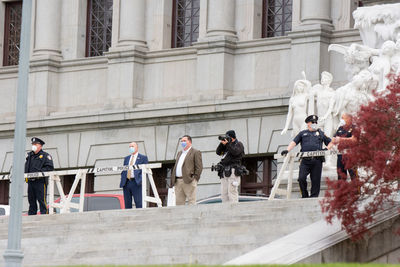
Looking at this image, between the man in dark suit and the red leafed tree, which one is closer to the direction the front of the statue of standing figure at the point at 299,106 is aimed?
the red leafed tree

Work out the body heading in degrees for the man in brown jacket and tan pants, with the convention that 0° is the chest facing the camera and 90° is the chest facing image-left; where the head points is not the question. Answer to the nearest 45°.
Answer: approximately 45°

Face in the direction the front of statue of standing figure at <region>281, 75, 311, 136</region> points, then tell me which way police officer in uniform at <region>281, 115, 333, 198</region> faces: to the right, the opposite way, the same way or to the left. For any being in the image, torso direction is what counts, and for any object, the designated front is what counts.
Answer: the same way

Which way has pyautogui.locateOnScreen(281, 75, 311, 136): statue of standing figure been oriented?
toward the camera

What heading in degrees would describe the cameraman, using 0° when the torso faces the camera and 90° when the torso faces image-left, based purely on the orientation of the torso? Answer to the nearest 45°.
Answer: approximately 45°

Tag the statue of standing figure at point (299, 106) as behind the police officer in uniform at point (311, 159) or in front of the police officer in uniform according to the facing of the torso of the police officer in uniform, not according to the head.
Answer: behind

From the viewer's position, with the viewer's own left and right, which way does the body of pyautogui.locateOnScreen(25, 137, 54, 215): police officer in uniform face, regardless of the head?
facing the viewer and to the left of the viewer

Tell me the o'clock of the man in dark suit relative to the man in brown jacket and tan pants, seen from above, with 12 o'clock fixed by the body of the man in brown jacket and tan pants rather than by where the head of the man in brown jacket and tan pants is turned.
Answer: The man in dark suit is roughly at 2 o'clock from the man in brown jacket and tan pants.

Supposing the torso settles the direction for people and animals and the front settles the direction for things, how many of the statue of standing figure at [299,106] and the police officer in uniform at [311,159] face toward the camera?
2
